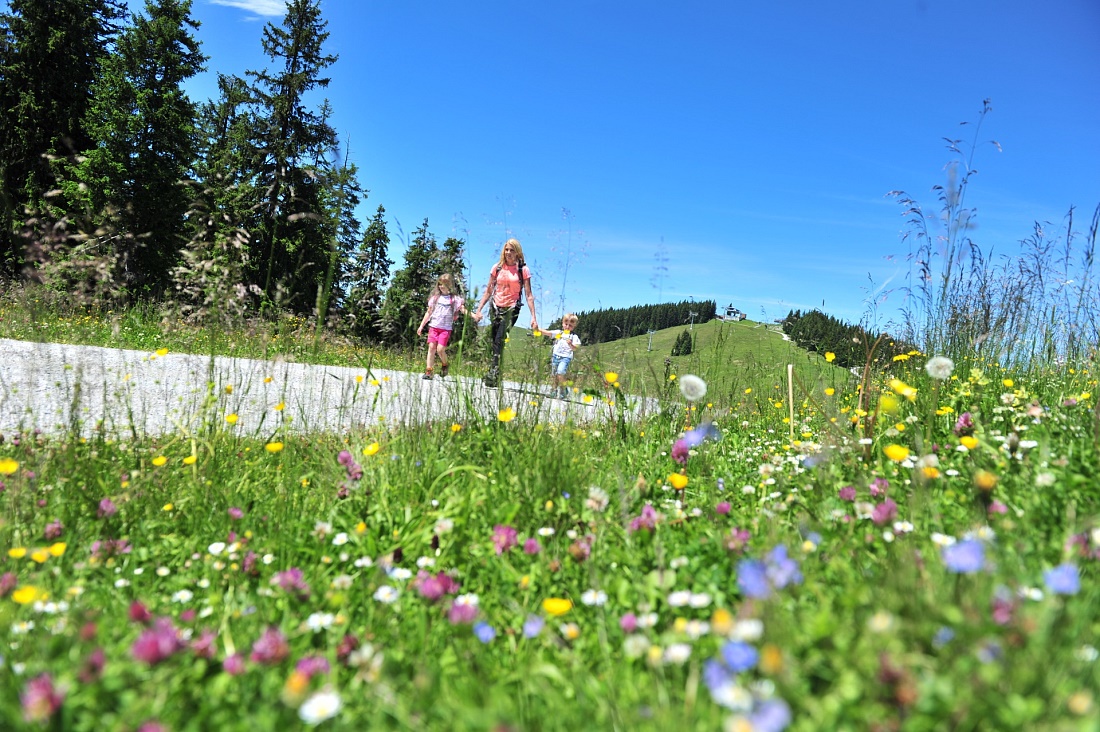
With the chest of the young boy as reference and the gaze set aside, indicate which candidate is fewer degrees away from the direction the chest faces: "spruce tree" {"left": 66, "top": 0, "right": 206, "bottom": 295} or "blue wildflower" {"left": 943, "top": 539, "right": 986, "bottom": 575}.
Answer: the blue wildflower

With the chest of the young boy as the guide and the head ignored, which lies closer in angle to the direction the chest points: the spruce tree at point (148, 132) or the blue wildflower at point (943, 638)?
the blue wildflower

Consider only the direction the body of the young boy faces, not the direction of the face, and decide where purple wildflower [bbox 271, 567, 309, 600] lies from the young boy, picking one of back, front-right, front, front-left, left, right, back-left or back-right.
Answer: front

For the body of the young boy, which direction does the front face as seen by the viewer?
toward the camera

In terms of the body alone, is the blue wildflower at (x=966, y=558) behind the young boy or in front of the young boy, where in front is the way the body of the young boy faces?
in front

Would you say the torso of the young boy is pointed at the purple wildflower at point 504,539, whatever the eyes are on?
yes

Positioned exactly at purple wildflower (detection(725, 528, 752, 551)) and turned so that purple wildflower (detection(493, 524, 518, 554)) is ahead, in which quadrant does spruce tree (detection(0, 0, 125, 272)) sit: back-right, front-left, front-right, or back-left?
front-right

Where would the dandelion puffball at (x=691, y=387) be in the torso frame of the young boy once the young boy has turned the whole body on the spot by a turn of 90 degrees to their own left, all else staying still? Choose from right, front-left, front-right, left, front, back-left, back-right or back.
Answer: right

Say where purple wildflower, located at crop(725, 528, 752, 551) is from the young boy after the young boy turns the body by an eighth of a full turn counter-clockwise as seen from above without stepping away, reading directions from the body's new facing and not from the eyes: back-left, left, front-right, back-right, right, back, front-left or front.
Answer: front-right

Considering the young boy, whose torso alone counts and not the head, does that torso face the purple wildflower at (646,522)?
yes

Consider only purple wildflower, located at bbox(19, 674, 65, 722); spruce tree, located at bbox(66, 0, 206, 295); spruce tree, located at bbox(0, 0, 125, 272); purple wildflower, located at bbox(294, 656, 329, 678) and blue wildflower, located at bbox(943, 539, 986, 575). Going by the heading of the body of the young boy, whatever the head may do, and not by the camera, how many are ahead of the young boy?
3

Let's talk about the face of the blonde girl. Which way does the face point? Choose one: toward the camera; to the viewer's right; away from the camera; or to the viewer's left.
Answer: toward the camera

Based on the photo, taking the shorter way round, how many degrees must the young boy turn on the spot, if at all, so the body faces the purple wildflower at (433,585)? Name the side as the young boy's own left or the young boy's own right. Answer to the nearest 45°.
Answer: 0° — they already face it

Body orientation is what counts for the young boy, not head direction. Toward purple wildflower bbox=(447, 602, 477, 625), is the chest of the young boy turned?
yes

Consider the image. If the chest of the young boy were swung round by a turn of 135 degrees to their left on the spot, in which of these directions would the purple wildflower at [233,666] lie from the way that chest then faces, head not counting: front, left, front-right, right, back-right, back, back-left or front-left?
back-right

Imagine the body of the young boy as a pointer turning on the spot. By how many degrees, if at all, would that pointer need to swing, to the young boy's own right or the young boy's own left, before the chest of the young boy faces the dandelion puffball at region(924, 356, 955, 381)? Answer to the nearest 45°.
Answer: approximately 45° to the young boy's own left

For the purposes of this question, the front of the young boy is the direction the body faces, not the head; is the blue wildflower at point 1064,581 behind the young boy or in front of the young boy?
in front

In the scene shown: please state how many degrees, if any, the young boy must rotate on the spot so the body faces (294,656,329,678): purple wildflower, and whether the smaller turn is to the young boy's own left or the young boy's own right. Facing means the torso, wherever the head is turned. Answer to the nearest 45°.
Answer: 0° — they already face it

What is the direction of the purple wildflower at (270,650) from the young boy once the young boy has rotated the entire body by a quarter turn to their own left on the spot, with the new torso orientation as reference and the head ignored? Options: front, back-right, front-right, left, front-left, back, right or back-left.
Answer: right
